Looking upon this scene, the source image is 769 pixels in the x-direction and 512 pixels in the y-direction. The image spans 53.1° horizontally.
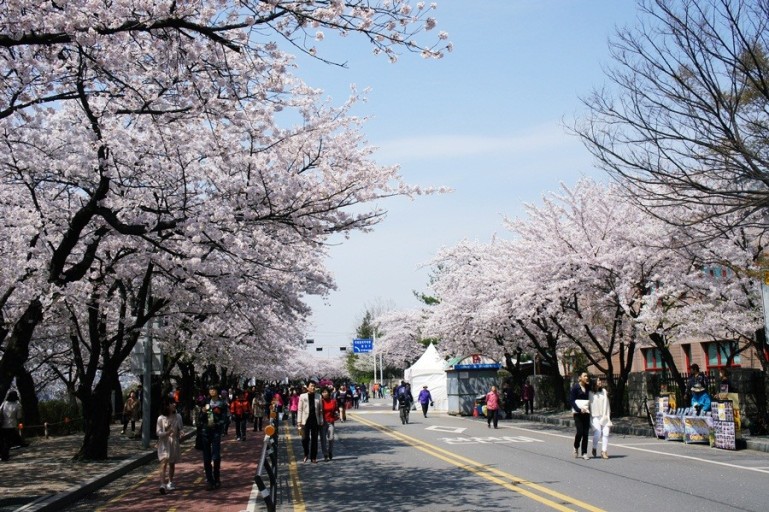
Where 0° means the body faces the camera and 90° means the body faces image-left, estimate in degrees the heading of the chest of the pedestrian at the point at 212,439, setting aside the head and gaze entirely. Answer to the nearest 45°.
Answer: approximately 0°

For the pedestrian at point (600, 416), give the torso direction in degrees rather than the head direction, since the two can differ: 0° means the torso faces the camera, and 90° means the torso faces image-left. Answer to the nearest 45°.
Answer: approximately 0°

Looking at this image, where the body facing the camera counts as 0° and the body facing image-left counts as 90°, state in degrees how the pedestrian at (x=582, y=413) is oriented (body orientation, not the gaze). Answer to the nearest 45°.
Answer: approximately 315°

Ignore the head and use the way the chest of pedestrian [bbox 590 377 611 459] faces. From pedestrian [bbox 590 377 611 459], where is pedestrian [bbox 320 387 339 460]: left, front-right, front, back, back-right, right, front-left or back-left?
right

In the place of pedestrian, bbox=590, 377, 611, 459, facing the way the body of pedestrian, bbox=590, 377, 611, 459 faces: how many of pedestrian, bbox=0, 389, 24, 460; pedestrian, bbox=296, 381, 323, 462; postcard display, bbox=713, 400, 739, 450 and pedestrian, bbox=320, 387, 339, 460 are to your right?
3

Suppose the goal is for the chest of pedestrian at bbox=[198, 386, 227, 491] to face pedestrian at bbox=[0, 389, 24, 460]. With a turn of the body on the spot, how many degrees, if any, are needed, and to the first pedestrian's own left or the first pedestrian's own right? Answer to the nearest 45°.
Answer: approximately 135° to the first pedestrian's own right

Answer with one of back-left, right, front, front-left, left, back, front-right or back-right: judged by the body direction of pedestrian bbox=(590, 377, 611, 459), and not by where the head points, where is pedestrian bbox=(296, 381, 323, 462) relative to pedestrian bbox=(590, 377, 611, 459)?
right

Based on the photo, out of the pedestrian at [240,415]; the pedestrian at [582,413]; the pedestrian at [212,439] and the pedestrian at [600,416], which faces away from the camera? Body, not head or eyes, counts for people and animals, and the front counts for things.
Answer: the pedestrian at [240,415]

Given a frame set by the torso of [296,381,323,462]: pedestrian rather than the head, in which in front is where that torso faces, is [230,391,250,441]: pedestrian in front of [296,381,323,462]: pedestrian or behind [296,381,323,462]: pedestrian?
behind

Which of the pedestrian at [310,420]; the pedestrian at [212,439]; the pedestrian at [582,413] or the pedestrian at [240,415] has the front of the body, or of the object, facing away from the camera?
the pedestrian at [240,415]
